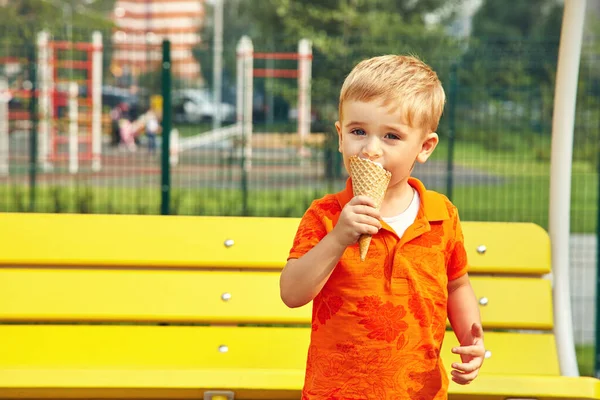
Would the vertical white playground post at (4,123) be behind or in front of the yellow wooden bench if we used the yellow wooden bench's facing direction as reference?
behind

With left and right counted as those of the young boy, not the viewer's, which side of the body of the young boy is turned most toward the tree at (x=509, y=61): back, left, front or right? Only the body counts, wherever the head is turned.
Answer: back

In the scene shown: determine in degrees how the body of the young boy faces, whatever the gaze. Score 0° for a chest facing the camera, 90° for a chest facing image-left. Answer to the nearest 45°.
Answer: approximately 0°

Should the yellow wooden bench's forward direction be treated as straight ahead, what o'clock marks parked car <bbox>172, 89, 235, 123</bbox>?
The parked car is roughly at 6 o'clock from the yellow wooden bench.

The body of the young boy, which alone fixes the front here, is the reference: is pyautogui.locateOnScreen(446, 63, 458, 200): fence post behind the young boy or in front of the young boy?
behind

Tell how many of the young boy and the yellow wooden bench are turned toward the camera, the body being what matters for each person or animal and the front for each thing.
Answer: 2

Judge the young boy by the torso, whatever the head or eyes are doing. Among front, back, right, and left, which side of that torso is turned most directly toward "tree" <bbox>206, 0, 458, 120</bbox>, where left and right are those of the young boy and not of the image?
back

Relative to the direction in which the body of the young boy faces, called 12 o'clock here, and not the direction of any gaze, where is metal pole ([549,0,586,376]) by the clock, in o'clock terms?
The metal pole is roughly at 7 o'clock from the young boy.

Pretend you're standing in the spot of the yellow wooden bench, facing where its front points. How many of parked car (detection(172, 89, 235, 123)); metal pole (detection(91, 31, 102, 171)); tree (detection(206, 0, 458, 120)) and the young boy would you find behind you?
3

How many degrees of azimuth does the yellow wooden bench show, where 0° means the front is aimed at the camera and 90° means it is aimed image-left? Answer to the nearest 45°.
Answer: approximately 0°

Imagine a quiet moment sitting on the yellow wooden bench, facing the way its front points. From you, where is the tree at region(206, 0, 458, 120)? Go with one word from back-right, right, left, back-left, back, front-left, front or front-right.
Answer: back
